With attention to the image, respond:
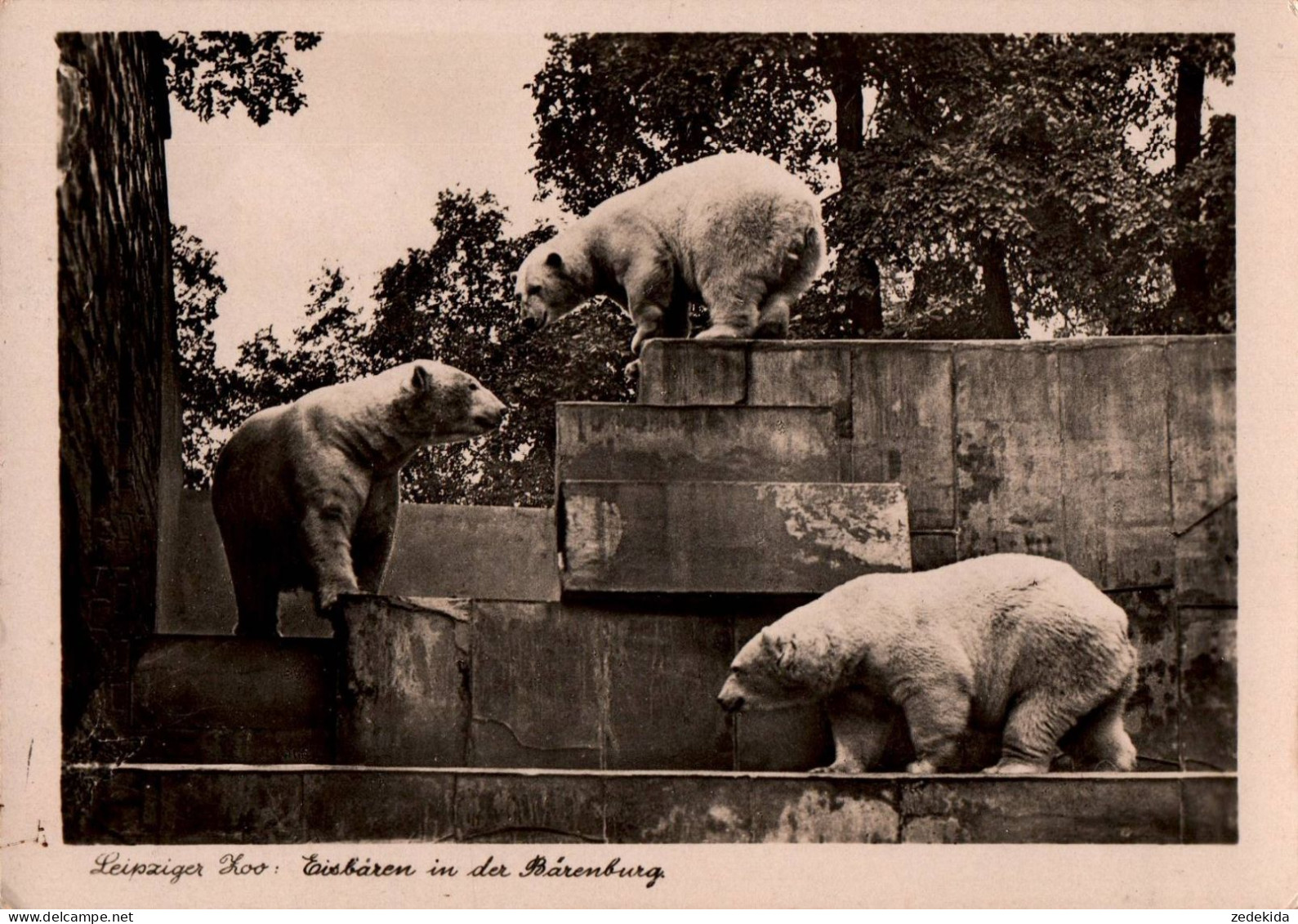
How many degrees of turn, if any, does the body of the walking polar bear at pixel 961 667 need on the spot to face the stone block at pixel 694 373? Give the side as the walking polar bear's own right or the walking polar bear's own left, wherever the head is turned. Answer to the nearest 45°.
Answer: approximately 45° to the walking polar bear's own right

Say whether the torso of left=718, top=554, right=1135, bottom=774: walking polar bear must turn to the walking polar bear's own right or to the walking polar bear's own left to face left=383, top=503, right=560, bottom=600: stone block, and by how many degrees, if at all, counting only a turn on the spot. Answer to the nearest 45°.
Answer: approximately 45° to the walking polar bear's own right

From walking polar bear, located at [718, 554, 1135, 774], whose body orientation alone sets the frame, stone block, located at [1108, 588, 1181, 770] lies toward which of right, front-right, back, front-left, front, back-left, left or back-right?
back-right

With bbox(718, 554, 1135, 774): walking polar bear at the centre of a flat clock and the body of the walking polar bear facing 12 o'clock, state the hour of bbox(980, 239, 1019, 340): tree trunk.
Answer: The tree trunk is roughly at 3 o'clock from the walking polar bear.

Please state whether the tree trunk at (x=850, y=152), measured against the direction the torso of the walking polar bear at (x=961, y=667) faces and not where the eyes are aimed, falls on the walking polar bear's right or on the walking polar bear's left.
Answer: on the walking polar bear's right

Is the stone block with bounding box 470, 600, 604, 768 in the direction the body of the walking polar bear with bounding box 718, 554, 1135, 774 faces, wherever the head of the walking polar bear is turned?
yes

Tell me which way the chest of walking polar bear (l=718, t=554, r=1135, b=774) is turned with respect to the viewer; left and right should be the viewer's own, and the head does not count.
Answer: facing to the left of the viewer

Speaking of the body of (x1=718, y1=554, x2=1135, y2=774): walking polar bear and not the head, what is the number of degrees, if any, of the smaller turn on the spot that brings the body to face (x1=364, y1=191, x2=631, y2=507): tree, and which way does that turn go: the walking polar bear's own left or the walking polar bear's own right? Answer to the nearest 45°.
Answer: approximately 45° to the walking polar bear's own right

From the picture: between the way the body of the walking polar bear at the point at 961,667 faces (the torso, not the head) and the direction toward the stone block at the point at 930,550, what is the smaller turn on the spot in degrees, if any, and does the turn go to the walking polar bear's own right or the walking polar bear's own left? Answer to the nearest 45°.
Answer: approximately 90° to the walking polar bear's own right

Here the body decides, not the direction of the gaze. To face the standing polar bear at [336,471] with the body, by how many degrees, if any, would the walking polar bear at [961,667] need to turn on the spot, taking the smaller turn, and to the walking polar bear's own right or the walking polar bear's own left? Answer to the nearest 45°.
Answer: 0° — it already faces it

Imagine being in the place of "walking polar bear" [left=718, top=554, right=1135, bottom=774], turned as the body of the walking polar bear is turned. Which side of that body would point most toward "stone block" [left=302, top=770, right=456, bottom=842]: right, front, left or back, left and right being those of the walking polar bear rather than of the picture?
front
